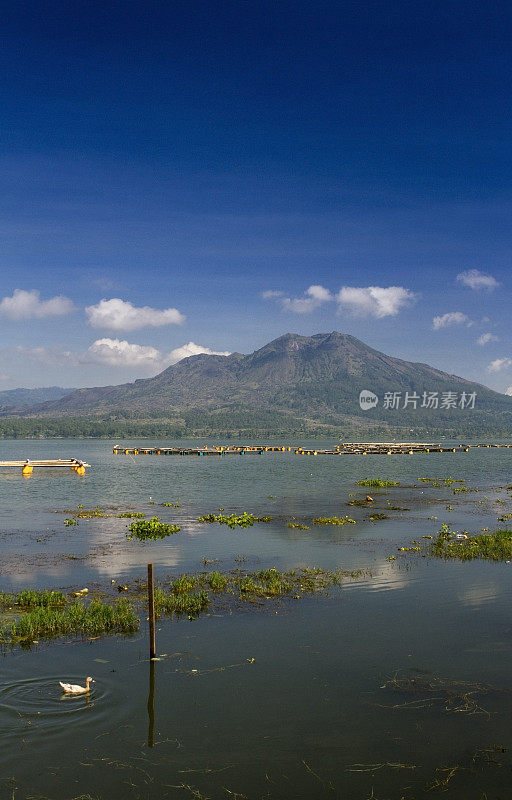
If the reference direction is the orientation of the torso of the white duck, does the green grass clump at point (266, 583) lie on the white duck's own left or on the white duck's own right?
on the white duck's own left

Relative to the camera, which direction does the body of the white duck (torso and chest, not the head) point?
to the viewer's right

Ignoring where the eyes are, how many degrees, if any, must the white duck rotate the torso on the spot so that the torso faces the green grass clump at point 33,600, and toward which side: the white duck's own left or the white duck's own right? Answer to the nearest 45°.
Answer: approximately 90° to the white duck's own left

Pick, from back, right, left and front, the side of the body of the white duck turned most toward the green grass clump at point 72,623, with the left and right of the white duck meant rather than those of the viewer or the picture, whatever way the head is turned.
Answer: left

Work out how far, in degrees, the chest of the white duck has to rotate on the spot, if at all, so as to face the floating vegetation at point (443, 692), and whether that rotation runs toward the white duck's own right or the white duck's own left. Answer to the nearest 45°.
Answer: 0° — it already faces it

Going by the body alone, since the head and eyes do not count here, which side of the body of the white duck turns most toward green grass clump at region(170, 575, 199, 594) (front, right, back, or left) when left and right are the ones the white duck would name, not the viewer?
left
